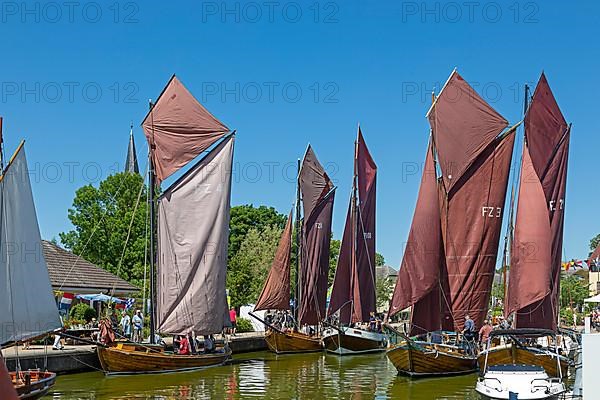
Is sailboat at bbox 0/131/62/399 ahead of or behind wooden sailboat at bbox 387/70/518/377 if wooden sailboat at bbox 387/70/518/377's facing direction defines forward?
ahead

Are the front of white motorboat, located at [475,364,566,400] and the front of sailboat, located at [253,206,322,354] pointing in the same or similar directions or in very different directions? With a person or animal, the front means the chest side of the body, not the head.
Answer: very different directions

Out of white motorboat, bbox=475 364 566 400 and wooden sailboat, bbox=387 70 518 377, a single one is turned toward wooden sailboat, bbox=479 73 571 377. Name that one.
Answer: the white motorboat

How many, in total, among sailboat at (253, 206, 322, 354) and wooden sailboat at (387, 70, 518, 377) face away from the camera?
0

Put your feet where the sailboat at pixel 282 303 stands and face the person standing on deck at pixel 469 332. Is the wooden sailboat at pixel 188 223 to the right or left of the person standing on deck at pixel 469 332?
right

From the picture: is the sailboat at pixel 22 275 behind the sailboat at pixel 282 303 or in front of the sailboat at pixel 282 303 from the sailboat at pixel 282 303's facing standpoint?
in front

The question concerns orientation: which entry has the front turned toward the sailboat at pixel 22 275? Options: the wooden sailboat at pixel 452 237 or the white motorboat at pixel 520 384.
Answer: the wooden sailboat

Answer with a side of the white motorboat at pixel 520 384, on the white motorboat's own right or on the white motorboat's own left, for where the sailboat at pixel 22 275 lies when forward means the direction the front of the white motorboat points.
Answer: on the white motorboat's own left

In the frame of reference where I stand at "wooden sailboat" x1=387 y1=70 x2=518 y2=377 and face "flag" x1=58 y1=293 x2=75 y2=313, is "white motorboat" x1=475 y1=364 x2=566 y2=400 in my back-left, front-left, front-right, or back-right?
back-left

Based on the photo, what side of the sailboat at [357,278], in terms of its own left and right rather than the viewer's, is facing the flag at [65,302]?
front

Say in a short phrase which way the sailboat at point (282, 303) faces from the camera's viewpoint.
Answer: facing the viewer and to the left of the viewer
